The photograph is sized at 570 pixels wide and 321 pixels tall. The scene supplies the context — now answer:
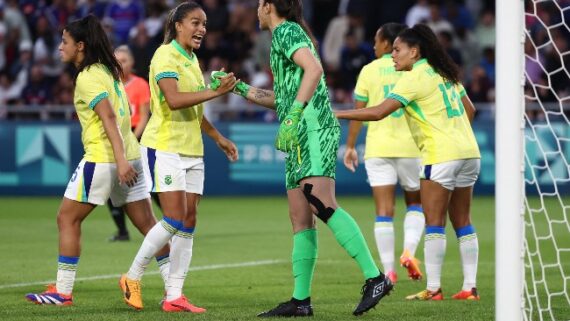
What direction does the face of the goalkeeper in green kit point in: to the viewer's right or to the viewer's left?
to the viewer's left

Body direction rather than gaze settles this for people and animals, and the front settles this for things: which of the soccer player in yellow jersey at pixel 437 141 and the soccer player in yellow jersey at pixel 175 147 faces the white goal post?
the soccer player in yellow jersey at pixel 175 147

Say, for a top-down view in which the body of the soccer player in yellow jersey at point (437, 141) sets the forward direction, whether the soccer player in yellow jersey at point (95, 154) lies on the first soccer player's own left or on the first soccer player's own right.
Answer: on the first soccer player's own left

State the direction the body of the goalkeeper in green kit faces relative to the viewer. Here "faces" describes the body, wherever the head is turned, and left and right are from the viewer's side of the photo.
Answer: facing to the left of the viewer

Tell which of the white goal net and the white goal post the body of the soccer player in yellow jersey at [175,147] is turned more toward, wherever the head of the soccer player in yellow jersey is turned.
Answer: the white goal post

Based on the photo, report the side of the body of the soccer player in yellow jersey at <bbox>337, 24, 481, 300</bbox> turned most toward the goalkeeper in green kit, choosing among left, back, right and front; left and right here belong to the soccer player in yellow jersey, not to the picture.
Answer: left

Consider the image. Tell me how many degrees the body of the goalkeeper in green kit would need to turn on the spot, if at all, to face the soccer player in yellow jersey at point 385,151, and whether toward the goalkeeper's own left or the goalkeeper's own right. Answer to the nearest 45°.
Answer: approximately 90° to the goalkeeper's own right

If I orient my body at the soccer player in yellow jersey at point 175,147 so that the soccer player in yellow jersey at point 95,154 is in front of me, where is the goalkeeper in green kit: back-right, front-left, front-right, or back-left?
back-left
